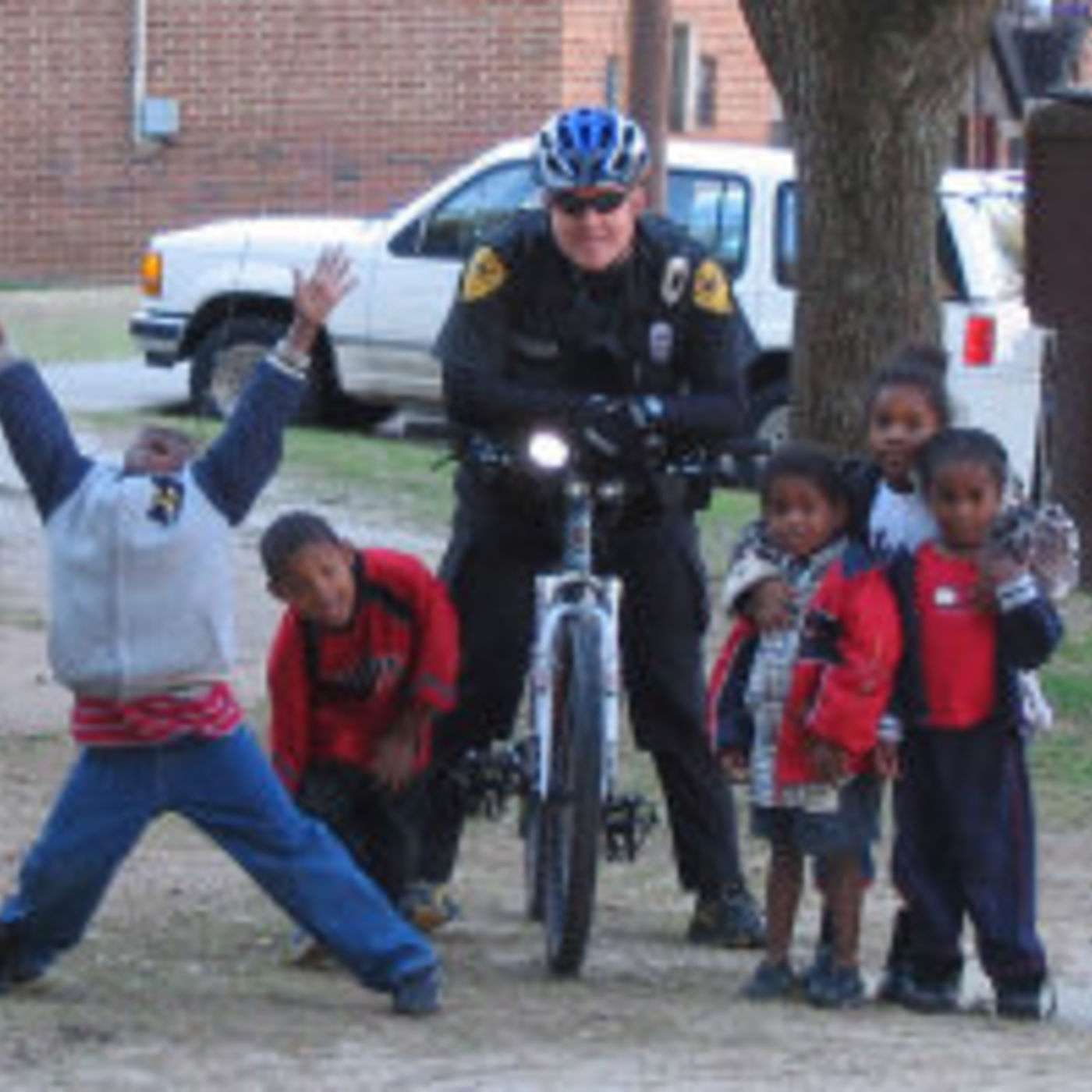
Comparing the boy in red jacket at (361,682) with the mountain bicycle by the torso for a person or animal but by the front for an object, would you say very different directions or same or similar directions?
same or similar directions

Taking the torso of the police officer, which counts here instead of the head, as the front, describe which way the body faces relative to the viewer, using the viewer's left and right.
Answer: facing the viewer

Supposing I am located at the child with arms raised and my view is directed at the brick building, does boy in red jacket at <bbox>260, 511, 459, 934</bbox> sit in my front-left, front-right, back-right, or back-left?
front-right

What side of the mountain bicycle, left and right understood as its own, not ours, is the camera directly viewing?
front

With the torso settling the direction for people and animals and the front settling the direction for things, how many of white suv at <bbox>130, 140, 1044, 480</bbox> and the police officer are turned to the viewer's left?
1

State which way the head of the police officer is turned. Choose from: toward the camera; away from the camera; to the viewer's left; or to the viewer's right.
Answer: toward the camera

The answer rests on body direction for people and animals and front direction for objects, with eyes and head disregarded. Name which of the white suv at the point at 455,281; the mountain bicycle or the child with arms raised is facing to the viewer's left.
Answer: the white suv

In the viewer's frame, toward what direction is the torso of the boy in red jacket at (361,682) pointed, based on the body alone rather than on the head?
toward the camera

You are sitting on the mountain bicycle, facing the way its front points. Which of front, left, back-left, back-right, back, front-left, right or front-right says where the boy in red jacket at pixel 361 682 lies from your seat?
right

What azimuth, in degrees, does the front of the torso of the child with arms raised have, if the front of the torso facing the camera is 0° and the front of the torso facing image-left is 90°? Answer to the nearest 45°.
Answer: approximately 0°

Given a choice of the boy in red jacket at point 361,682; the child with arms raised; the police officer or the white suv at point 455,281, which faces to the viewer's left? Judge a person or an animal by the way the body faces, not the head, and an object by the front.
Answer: the white suv

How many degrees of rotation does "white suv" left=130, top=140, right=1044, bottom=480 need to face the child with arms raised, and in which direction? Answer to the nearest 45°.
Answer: approximately 90° to its left

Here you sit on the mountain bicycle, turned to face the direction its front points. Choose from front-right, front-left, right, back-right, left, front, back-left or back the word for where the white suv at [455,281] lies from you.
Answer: back

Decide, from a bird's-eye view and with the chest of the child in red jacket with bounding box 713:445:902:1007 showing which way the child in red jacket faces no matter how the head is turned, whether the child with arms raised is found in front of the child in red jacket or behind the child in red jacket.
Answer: in front

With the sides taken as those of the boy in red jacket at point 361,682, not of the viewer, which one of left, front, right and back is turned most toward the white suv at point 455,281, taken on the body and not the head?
back
